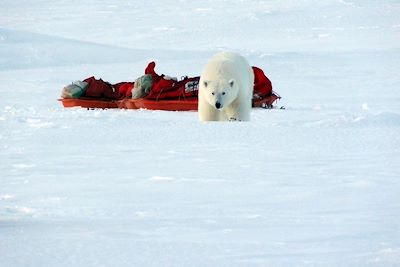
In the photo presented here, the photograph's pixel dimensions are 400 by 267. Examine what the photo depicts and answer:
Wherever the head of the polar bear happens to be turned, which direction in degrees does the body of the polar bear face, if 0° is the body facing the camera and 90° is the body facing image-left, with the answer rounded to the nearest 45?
approximately 0°
